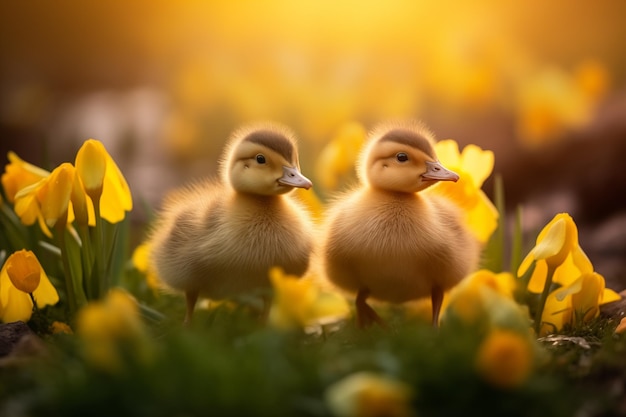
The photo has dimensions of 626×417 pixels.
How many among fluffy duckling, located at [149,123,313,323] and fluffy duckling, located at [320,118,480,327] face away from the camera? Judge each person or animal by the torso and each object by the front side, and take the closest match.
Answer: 0

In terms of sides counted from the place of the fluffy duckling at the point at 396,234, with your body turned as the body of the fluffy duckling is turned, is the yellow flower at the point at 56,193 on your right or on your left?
on your right

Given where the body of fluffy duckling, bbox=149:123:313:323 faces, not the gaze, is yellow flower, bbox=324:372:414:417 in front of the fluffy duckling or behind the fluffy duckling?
in front

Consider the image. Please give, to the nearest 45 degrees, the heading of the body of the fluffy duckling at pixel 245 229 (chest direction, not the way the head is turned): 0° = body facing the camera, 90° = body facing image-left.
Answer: approximately 315°

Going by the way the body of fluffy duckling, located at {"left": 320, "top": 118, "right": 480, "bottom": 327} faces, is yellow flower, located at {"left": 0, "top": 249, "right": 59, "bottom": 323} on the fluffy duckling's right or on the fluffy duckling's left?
on the fluffy duckling's right

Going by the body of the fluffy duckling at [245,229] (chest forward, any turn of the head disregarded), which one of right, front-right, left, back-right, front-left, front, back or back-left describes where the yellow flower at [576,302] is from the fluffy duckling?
front-left

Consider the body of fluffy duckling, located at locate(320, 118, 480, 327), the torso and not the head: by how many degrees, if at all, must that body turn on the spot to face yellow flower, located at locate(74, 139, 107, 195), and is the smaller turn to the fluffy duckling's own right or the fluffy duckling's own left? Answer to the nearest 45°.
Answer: approximately 90° to the fluffy duckling's own right

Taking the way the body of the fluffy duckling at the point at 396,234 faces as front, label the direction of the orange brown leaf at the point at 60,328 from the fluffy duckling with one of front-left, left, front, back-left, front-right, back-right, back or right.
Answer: right

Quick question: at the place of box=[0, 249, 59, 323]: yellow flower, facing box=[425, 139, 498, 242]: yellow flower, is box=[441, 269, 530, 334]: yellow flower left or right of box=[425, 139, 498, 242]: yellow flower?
right

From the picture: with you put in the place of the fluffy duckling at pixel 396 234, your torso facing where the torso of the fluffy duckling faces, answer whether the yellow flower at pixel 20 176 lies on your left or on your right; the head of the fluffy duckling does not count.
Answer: on your right
